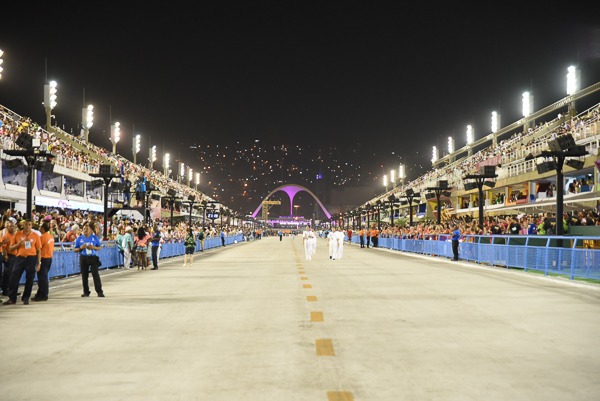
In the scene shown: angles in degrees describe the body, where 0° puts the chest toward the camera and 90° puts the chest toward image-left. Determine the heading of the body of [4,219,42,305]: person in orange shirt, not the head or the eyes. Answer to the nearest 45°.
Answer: approximately 0°

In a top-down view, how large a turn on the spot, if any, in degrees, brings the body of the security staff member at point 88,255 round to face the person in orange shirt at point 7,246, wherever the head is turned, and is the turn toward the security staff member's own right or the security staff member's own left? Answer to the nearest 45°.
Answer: approximately 90° to the security staff member's own right

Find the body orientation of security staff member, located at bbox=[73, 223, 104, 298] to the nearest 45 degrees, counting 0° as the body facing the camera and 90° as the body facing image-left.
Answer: approximately 0°

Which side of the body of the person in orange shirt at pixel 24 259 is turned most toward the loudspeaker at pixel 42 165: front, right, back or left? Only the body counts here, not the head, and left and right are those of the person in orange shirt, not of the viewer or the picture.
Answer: back

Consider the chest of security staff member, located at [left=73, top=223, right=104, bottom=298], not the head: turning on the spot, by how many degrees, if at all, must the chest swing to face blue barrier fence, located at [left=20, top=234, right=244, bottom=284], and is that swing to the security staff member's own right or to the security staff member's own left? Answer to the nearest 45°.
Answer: approximately 180°
